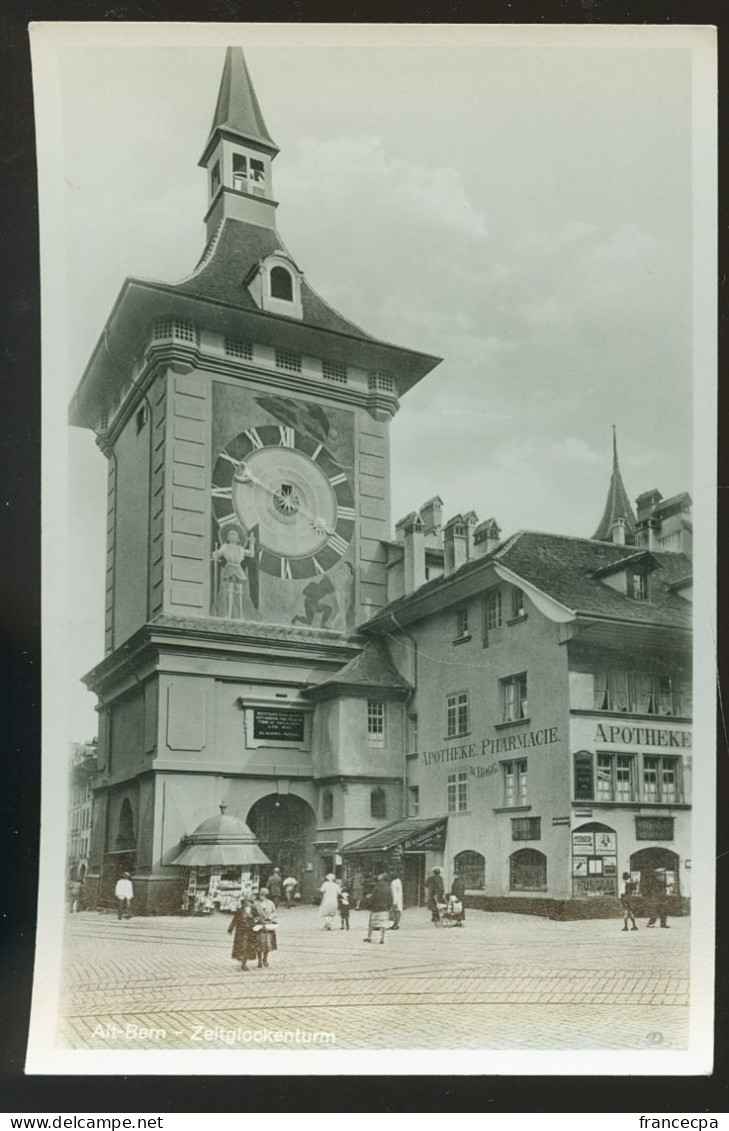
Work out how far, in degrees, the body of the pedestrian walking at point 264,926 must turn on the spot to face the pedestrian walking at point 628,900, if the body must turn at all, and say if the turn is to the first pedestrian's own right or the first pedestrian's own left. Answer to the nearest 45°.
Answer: approximately 90° to the first pedestrian's own left

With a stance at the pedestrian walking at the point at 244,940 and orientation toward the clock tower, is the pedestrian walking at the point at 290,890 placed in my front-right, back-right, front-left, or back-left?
front-right

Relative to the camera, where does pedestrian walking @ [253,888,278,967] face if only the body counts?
toward the camera

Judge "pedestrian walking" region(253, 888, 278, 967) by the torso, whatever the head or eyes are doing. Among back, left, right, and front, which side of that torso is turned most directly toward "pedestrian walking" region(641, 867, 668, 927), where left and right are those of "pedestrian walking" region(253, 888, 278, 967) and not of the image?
left
